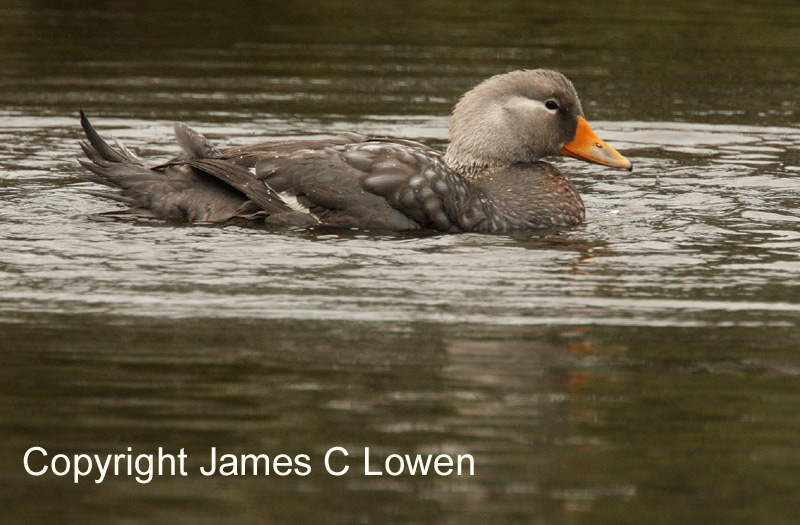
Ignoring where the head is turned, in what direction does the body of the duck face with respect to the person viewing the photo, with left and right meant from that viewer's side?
facing to the right of the viewer
